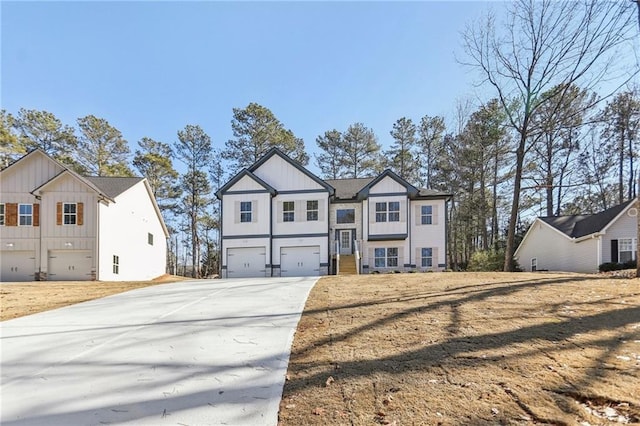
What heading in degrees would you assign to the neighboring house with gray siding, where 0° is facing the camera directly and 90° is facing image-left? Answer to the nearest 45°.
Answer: approximately 315°

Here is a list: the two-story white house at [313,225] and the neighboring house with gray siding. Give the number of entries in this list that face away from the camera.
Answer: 0

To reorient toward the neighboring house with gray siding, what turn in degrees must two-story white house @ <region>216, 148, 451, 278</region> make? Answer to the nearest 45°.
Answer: approximately 90° to its left

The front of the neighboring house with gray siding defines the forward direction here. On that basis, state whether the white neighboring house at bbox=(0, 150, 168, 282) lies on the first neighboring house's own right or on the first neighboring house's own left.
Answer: on the first neighboring house's own right

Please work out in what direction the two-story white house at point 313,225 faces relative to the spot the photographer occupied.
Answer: facing the viewer

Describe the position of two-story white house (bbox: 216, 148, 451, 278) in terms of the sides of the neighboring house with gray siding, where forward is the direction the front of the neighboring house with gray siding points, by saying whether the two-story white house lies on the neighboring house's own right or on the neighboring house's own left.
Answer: on the neighboring house's own right

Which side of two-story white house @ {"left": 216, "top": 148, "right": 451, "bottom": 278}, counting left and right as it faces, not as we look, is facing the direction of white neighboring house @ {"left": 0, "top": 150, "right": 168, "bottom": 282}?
right
